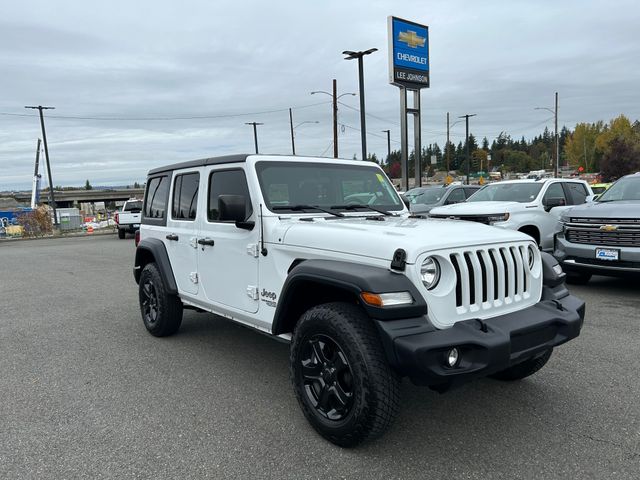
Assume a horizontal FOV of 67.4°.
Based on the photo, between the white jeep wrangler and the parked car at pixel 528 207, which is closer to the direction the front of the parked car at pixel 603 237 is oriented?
the white jeep wrangler

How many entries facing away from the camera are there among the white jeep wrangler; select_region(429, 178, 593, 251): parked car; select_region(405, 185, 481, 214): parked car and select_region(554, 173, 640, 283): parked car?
0

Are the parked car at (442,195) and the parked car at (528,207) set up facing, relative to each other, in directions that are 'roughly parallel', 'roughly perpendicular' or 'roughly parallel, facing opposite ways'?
roughly parallel

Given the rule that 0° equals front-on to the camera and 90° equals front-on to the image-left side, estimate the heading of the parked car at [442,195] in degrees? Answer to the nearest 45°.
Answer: approximately 45°

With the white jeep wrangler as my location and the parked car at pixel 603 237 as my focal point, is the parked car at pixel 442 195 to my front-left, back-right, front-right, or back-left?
front-left

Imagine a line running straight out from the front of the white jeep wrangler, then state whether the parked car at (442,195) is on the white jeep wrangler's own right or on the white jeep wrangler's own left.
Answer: on the white jeep wrangler's own left

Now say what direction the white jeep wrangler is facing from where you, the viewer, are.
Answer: facing the viewer and to the right of the viewer

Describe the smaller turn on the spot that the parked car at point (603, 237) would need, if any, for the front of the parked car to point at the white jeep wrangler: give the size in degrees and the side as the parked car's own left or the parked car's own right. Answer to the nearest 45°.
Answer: approximately 45° to the parked car's own left

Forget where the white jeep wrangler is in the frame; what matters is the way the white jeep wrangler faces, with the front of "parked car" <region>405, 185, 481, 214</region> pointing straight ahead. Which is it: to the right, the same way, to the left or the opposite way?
to the left

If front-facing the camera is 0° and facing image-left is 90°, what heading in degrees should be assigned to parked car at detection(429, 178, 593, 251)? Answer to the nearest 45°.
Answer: approximately 45°

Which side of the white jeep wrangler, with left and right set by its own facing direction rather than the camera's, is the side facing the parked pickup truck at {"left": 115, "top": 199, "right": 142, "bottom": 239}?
back

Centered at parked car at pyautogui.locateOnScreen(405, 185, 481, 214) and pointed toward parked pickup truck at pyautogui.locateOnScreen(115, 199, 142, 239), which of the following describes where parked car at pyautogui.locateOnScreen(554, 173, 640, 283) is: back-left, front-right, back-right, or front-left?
back-left

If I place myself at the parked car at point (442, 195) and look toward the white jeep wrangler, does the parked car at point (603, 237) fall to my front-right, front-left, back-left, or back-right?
front-left

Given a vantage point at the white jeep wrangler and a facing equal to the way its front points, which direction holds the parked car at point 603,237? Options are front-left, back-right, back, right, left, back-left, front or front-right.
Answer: left
